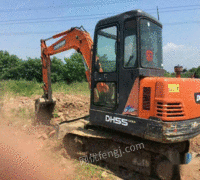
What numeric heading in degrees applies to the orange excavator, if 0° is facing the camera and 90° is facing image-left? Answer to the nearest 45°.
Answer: approximately 135°
